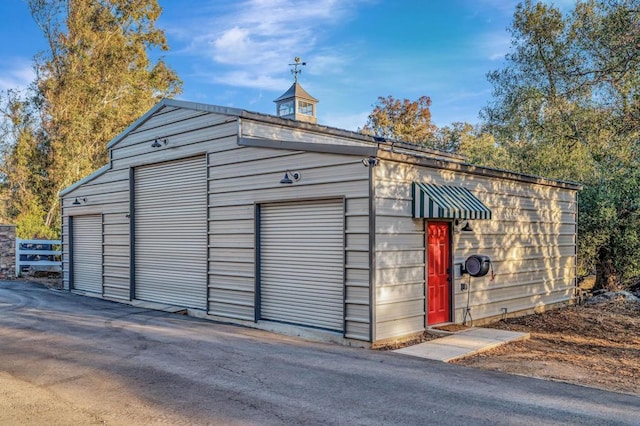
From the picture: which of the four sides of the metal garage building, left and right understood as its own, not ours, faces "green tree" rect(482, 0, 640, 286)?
back

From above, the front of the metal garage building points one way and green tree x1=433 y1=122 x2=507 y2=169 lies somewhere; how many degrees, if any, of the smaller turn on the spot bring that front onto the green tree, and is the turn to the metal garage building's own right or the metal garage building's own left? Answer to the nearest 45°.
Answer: approximately 135° to the metal garage building's own right

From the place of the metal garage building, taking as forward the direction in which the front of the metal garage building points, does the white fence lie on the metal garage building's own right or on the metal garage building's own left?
on the metal garage building's own right

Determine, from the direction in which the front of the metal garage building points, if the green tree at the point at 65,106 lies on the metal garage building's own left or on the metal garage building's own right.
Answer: on the metal garage building's own right

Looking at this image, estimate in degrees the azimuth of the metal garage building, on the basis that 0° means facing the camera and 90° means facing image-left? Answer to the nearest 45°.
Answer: approximately 45°

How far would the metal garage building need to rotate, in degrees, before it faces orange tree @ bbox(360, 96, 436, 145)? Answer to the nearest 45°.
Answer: approximately 135° to its right

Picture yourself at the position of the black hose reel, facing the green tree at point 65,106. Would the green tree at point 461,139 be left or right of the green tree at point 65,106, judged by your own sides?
right

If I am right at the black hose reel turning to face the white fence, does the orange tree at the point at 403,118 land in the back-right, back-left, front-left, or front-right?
front-right
